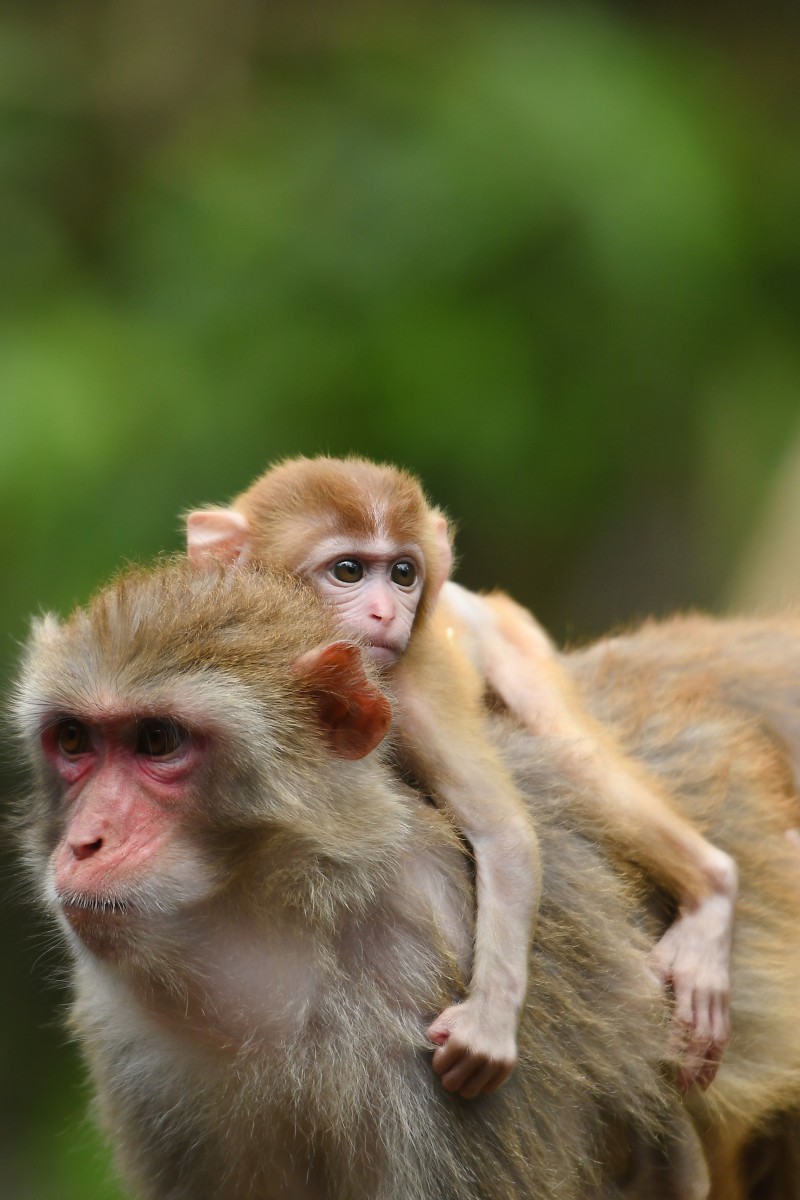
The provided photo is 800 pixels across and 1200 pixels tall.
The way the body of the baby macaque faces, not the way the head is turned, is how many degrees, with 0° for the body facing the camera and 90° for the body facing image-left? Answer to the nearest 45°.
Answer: approximately 45°

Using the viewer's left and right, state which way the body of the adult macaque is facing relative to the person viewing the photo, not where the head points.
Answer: facing the viewer and to the left of the viewer
